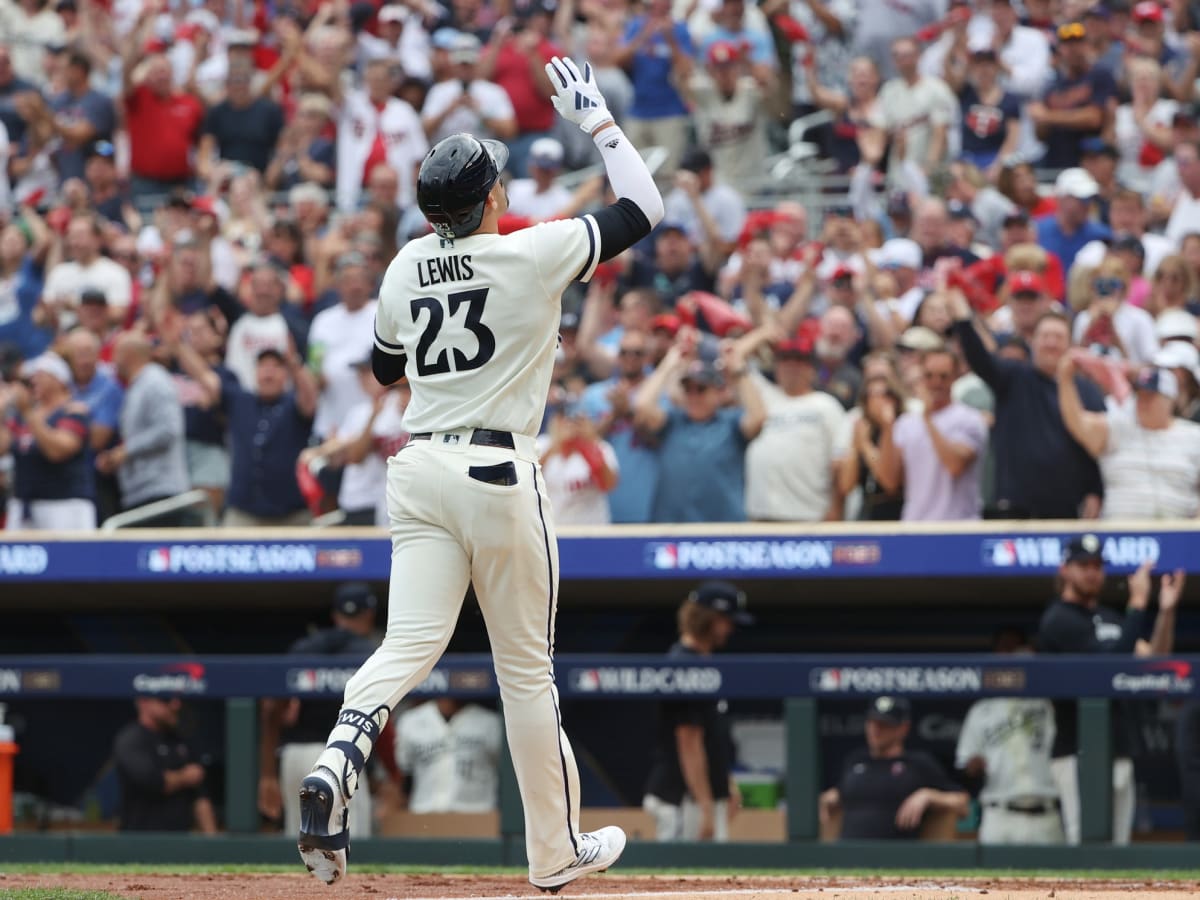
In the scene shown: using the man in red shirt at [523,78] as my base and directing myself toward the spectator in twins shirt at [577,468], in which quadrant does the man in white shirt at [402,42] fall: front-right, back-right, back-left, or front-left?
back-right

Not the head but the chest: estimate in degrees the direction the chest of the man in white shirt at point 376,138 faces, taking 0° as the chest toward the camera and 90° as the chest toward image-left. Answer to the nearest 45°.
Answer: approximately 0°

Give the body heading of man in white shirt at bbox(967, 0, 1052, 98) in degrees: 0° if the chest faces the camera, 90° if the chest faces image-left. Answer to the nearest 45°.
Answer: approximately 45°

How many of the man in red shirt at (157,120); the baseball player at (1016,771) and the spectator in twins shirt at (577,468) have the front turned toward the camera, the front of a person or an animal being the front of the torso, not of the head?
3

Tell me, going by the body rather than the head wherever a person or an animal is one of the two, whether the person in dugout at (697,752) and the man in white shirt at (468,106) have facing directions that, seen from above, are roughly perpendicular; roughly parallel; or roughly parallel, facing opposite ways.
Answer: roughly perpendicular

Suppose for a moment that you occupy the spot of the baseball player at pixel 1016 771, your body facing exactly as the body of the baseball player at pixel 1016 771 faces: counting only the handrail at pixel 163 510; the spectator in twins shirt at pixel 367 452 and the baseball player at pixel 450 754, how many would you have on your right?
3
